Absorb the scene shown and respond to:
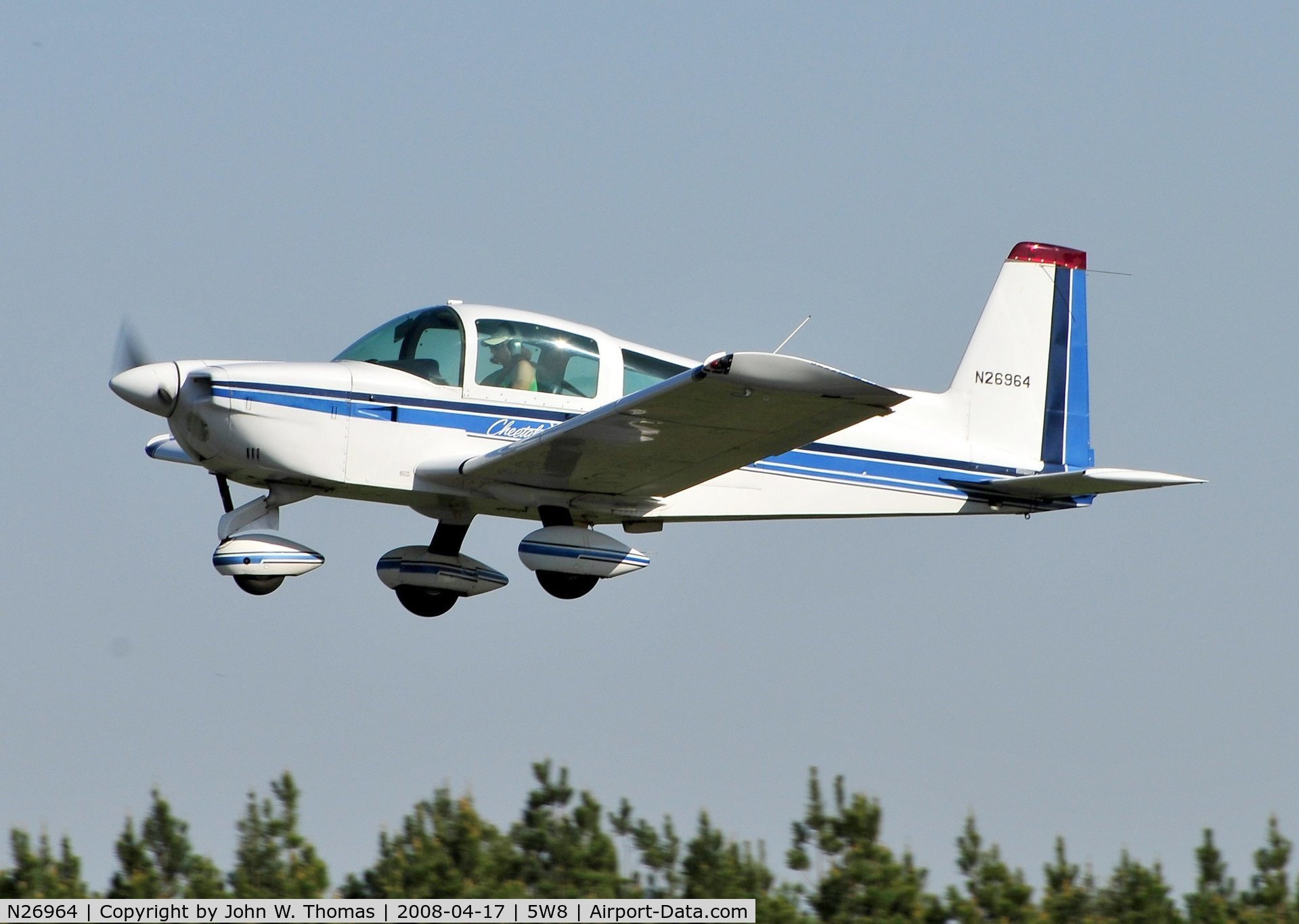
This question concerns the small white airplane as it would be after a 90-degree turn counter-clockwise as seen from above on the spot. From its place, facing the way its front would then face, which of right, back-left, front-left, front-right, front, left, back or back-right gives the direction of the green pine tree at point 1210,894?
back

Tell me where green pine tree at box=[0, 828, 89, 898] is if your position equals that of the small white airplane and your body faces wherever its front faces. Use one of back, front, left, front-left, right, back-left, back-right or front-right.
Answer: right

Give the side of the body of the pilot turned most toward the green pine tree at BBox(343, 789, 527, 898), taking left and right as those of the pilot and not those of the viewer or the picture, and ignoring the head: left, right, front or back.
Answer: right

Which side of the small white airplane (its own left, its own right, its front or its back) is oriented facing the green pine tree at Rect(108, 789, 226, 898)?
right

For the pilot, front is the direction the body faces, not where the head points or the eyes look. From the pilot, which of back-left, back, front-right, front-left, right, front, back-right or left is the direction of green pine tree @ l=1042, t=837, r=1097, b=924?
back-right

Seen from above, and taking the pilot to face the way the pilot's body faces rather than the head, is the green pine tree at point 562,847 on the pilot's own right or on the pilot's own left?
on the pilot's own right

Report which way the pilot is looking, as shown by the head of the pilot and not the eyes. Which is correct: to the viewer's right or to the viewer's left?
to the viewer's left

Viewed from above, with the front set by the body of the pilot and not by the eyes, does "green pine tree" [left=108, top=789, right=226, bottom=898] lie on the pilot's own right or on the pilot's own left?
on the pilot's own right

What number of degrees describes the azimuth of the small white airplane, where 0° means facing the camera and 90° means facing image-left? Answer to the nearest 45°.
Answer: approximately 45°

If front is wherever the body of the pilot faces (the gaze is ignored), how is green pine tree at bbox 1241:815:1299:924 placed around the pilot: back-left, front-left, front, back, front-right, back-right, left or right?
back-right

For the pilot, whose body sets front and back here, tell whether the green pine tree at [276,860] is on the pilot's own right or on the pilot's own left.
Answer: on the pilot's own right

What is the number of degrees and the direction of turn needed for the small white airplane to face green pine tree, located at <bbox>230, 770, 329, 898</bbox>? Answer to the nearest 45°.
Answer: approximately 90° to its right

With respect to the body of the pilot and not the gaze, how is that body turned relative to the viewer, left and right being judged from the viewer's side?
facing to the left of the viewer
